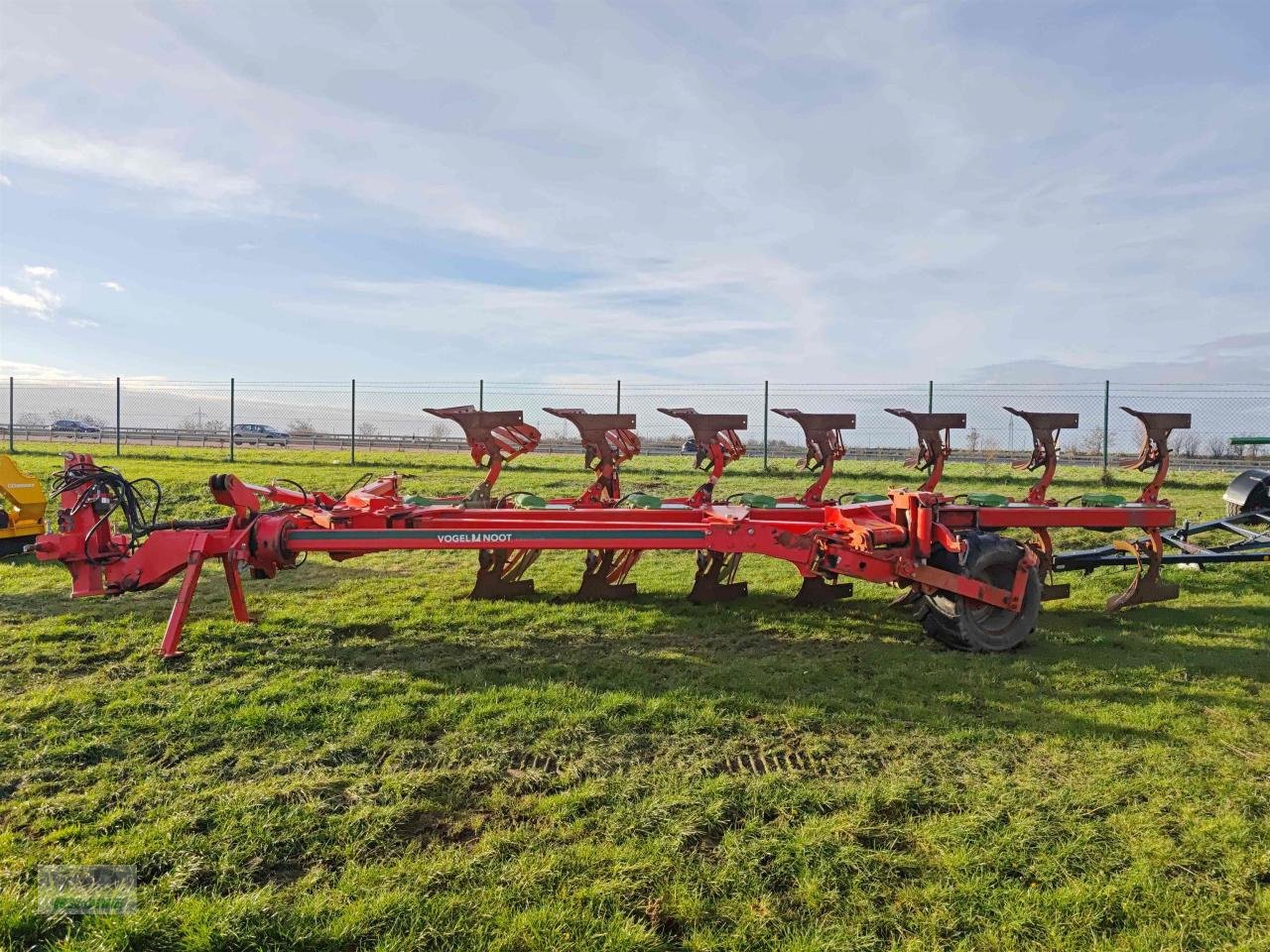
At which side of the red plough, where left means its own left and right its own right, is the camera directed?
left

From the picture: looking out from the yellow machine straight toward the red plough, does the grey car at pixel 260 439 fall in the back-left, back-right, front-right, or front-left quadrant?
back-left

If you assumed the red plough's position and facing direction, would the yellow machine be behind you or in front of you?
in front

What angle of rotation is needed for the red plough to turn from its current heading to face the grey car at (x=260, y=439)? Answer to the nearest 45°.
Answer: approximately 45° to its right

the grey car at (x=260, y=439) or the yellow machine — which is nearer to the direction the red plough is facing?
the yellow machine
